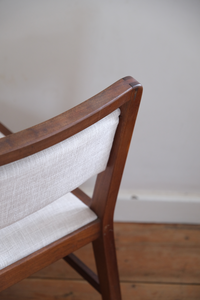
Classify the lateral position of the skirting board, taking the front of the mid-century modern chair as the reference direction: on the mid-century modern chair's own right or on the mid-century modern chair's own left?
on the mid-century modern chair's own right
